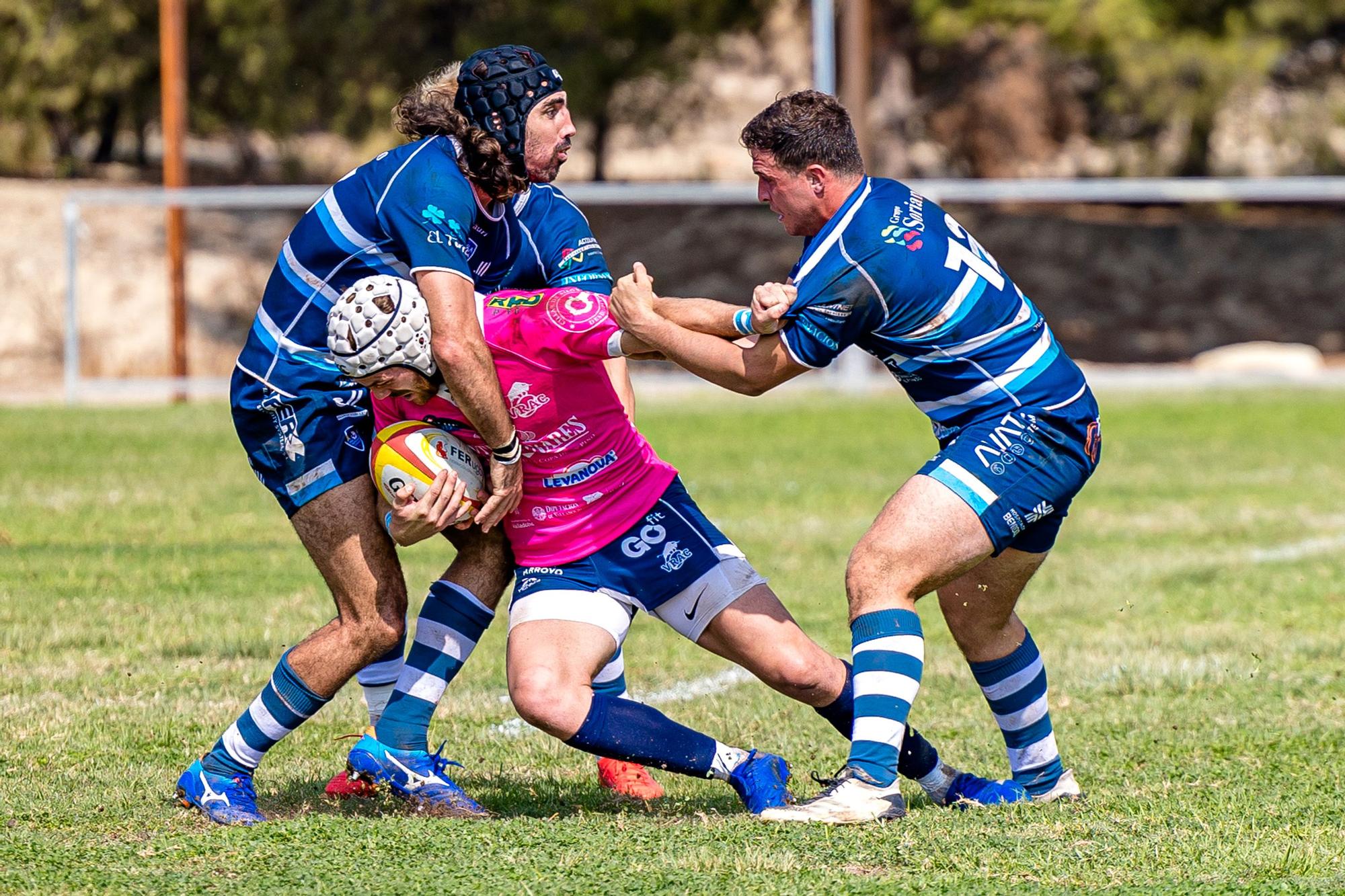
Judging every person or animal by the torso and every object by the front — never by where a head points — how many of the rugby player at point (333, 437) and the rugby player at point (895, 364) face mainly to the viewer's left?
1

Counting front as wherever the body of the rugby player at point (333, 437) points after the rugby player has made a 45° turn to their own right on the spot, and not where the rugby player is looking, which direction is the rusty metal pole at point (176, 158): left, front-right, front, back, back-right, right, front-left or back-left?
back-left

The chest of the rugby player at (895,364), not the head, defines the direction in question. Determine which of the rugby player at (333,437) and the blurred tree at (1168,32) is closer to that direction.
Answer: the rugby player

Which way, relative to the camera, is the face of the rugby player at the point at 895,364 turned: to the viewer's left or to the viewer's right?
to the viewer's left

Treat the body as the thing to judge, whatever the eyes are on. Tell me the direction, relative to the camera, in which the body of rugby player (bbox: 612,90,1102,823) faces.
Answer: to the viewer's left

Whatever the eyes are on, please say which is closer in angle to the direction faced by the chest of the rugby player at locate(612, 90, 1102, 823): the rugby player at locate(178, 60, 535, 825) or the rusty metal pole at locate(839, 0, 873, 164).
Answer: the rugby player

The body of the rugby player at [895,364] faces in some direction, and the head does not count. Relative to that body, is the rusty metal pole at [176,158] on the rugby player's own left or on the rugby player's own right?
on the rugby player's own right

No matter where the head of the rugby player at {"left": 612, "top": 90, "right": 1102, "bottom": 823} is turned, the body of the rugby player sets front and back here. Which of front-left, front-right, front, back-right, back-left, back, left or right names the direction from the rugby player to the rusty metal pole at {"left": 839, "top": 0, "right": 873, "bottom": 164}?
right

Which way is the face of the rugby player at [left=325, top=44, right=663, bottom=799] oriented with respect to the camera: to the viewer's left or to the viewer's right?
to the viewer's right

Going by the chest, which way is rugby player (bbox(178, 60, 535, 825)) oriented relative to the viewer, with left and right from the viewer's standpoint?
facing to the right of the viewer

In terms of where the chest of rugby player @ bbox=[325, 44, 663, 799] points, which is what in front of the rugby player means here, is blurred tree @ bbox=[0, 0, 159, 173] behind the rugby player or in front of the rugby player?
behind

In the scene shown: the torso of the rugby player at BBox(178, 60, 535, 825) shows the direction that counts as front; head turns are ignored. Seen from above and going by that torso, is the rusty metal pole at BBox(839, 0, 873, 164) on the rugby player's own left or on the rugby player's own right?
on the rugby player's own left

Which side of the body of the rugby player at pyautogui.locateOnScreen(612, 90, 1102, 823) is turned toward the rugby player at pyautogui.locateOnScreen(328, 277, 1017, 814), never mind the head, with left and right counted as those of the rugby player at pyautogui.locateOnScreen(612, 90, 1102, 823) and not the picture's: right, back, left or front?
front

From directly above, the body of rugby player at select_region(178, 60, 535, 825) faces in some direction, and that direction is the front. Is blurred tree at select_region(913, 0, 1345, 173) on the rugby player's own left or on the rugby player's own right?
on the rugby player's own left

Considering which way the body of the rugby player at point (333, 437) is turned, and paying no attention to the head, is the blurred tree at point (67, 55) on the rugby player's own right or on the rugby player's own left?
on the rugby player's own left

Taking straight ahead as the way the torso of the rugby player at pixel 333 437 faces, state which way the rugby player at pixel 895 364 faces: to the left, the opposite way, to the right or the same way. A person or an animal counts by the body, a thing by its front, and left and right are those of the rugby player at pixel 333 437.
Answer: the opposite way
